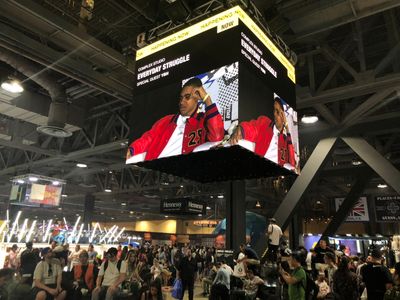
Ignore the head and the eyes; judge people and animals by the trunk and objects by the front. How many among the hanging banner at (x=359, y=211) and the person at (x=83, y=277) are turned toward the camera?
2

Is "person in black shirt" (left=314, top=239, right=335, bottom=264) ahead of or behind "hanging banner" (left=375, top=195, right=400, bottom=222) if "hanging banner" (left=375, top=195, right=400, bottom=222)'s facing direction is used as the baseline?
ahead

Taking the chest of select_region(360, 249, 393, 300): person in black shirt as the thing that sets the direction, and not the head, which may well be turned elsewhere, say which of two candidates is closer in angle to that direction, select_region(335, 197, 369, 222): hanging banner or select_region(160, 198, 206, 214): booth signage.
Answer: the hanging banner

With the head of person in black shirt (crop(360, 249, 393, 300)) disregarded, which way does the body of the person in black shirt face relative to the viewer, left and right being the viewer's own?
facing away from the viewer

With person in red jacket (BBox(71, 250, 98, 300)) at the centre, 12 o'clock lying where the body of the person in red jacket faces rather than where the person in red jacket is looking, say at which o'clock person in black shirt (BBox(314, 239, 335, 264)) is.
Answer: The person in black shirt is roughly at 9 o'clock from the person in red jacket.

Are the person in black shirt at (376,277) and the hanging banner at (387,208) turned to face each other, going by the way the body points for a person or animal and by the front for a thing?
yes

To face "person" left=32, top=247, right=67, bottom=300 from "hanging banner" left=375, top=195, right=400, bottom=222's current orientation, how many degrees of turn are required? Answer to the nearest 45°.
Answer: approximately 45° to its right

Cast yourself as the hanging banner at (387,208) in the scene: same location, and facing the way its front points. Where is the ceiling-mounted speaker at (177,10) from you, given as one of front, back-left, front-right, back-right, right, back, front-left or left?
front

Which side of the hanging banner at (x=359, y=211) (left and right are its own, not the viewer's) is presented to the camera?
front

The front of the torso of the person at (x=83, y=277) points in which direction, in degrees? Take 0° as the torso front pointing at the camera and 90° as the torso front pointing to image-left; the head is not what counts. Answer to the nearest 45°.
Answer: approximately 0°

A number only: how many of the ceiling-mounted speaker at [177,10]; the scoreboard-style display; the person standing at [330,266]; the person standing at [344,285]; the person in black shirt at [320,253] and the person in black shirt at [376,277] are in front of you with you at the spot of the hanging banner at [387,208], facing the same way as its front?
6

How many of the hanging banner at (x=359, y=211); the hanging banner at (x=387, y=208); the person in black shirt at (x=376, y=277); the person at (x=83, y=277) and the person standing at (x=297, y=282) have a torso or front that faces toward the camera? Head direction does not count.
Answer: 3

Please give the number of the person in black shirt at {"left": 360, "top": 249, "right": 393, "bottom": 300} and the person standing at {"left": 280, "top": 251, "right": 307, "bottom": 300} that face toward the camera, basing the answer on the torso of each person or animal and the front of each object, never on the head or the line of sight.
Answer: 0

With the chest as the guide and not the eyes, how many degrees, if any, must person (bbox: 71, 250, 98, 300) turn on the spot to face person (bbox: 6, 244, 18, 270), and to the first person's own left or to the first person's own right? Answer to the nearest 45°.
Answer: approximately 135° to the first person's own right
